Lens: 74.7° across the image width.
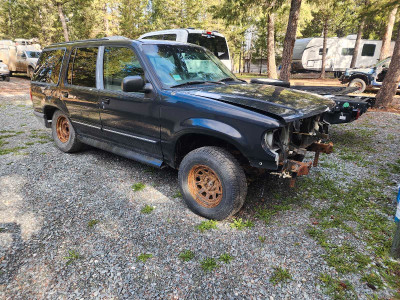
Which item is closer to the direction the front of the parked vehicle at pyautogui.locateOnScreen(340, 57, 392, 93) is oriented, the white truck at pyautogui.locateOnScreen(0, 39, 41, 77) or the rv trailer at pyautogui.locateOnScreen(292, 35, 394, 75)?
the white truck

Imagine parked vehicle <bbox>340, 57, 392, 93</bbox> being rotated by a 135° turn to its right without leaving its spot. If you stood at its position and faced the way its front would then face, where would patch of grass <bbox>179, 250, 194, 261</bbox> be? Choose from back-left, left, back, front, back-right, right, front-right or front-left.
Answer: back-right

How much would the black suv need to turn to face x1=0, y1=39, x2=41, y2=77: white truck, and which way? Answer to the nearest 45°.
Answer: approximately 180°

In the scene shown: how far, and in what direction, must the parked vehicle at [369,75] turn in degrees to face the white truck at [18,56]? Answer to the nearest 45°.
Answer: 0° — it already faces it

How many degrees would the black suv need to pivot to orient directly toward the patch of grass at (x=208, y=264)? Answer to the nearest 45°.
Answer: approximately 45° to its right

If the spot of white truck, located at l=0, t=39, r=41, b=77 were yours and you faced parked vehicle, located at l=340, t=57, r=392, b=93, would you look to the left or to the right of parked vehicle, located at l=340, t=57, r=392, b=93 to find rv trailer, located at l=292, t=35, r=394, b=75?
left

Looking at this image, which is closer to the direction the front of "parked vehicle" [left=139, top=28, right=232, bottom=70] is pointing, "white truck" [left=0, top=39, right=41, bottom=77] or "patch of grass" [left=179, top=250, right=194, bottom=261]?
the white truck

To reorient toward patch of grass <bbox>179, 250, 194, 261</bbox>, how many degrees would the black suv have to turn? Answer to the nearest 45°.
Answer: approximately 45° to its right

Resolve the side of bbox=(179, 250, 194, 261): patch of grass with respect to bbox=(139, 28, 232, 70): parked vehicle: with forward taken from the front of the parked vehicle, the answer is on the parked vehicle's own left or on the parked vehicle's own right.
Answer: on the parked vehicle's own left

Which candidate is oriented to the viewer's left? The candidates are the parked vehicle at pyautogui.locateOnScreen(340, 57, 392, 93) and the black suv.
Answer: the parked vehicle

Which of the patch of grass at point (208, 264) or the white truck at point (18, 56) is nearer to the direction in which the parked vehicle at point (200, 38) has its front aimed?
the white truck

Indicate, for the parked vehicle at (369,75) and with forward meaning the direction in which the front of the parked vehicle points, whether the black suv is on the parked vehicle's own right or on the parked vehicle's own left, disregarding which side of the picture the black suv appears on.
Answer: on the parked vehicle's own left

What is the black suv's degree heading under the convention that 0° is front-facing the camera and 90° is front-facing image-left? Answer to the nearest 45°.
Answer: approximately 315°

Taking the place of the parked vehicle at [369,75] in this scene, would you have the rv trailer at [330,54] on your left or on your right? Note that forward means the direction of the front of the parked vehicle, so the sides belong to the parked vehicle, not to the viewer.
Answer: on your right

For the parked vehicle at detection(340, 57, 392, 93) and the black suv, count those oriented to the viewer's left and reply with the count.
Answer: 1

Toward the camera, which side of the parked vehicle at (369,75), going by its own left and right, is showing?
left

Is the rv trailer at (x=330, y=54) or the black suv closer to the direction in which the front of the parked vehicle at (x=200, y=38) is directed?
the rv trailer

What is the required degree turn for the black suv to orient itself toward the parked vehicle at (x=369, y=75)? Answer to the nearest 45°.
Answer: approximately 90° to its left
